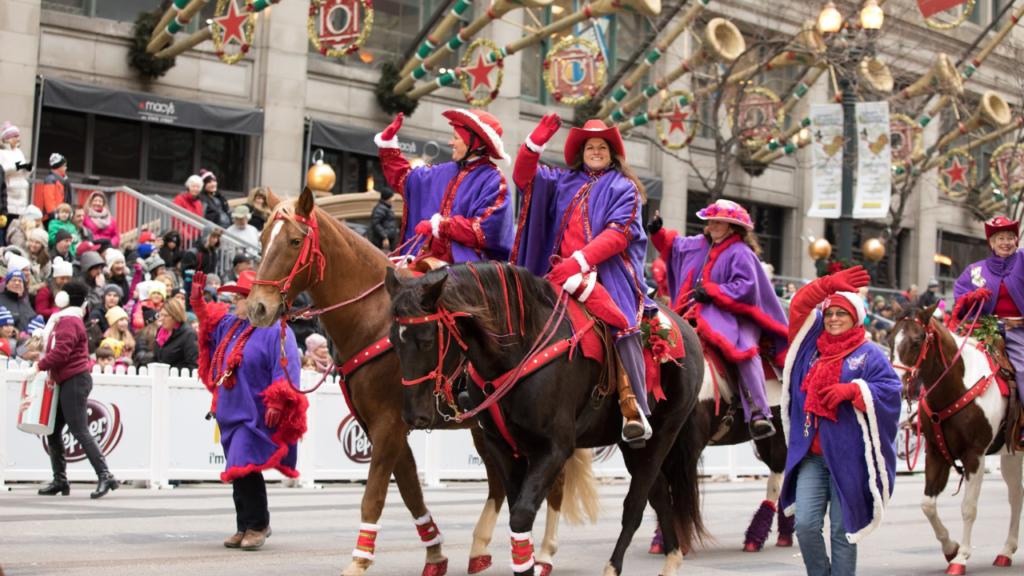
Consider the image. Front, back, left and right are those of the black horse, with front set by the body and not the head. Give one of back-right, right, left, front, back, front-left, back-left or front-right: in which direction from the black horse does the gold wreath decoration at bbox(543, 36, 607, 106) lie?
back-right

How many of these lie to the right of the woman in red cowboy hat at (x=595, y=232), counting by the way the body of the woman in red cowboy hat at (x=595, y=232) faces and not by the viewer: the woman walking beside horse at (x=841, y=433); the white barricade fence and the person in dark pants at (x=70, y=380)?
2

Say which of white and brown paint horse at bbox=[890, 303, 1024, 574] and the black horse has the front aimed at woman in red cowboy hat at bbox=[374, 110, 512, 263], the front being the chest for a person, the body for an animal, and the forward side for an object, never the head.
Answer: the white and brown paint horse

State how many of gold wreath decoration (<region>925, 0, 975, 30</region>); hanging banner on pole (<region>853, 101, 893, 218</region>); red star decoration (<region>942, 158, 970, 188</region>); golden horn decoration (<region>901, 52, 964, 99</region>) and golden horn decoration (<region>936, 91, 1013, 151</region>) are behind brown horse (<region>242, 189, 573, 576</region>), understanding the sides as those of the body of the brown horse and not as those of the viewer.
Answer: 5

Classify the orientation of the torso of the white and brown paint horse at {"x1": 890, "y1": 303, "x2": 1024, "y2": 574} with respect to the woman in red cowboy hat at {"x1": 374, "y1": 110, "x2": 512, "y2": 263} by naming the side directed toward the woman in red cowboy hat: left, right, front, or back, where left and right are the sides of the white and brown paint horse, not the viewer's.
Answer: front

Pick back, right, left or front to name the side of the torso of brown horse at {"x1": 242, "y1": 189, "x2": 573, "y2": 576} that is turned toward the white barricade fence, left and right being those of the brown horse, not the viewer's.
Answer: right

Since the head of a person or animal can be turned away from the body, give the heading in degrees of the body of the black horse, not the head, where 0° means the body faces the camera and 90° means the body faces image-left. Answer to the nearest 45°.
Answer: approximately 45°

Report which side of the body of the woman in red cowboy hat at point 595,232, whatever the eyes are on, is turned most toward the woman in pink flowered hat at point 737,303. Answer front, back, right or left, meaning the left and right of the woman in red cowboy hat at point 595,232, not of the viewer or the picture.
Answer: back

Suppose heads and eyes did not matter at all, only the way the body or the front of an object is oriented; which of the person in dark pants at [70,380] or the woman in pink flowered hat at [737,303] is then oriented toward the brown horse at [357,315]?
the woman in pink flowered hat

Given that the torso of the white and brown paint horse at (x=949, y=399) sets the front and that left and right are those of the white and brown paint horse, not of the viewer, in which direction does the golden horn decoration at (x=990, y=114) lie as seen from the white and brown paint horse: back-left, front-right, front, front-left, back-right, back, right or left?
back-right

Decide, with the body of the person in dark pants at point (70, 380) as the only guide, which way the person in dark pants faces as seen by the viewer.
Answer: to the viewer's left

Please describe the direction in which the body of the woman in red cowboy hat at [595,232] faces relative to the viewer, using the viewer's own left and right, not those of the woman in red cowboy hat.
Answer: facing the viewer and to the left of the viewer
